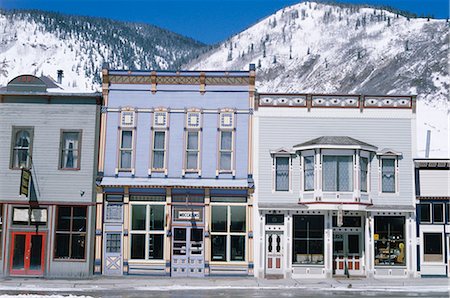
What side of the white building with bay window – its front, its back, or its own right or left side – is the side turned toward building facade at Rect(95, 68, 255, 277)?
right

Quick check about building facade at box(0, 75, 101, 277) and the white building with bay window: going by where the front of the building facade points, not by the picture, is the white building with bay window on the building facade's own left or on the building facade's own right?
on the building facade's own left

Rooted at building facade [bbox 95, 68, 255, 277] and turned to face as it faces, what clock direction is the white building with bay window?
The white building with bay window is roughly at 9 o'clock from the building facade.

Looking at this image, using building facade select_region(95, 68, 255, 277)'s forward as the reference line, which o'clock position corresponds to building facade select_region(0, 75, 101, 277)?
building facade select_region(0, 75, 101, 277) is roughly at 3 o'clock from building facade select_region(95, 68, 255, 277).

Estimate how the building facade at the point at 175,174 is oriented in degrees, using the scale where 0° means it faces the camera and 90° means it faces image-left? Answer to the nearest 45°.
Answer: approximately 0°

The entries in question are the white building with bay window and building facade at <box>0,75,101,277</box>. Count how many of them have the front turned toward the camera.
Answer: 2
